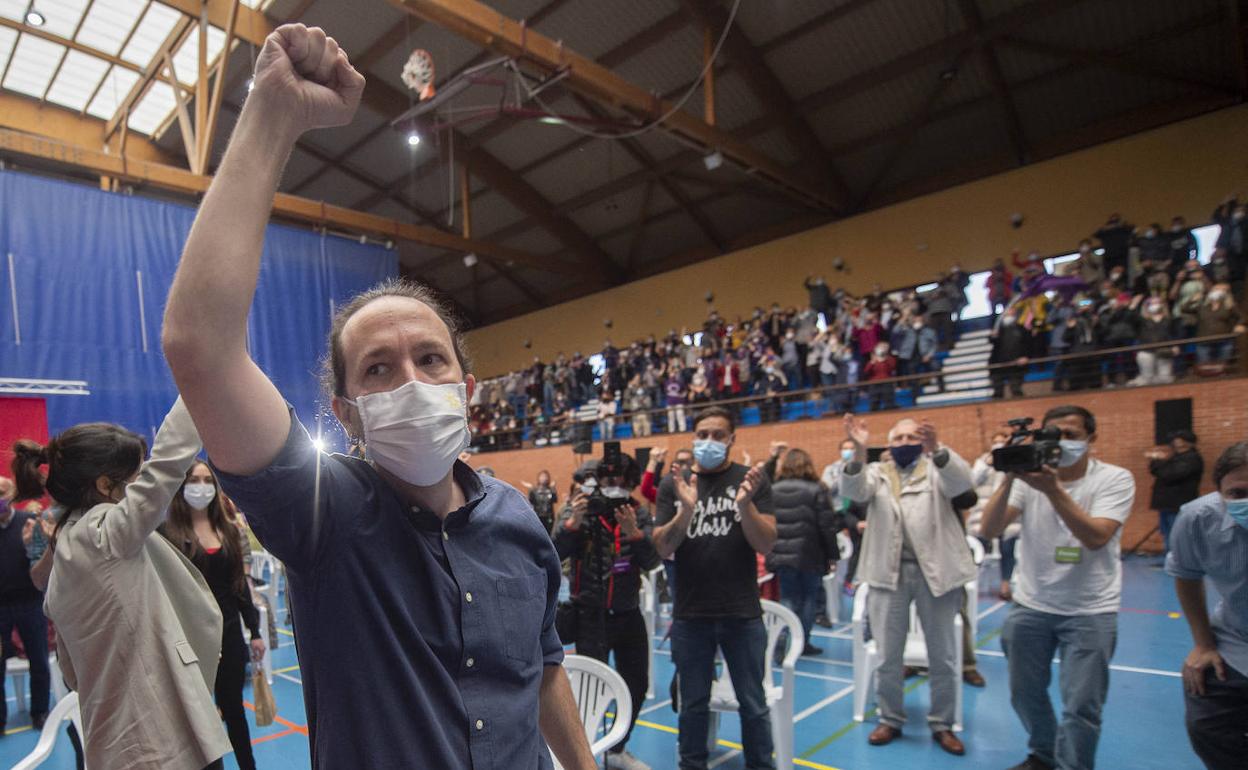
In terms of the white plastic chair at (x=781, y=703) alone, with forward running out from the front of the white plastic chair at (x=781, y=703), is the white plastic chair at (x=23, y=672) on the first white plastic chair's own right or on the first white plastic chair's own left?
on the first white plastic chair's own right

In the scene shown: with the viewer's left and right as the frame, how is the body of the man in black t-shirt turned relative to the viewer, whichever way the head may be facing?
facing the viewer

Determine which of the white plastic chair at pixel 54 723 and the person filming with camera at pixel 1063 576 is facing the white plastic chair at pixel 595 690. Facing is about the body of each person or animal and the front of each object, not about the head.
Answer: the person filming with camera

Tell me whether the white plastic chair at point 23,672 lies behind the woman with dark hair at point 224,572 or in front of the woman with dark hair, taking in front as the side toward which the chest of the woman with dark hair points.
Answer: behind

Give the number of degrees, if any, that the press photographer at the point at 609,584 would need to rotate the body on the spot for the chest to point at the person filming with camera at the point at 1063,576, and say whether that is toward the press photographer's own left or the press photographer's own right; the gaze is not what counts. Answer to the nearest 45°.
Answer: approximately 90° to the press photographer's own left

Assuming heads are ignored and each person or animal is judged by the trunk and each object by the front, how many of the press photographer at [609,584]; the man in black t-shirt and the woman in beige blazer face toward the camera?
2

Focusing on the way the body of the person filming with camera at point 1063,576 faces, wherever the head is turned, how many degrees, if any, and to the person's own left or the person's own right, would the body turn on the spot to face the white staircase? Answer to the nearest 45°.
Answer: approximately 135° to the person's own right

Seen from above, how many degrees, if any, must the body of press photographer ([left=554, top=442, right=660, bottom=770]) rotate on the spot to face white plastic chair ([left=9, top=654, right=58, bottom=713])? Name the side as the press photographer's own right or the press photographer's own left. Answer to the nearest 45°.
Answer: approximately 90° to the press photographer's own right

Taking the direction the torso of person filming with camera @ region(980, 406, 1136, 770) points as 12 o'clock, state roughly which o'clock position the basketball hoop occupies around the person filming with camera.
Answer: The basketball hoop is roughly at 2 o'clock from the person filming with camera.

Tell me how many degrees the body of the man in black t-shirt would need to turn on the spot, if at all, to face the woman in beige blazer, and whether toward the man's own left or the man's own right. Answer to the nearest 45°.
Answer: approximately 45° to the man's own right

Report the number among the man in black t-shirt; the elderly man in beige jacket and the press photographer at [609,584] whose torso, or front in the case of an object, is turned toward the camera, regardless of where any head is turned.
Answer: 3

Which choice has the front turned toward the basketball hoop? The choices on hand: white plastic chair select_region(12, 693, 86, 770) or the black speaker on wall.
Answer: the black speaker on wall

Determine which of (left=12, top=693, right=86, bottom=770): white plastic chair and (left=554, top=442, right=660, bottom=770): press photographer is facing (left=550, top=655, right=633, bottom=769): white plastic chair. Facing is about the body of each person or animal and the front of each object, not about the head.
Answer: the press photographer
